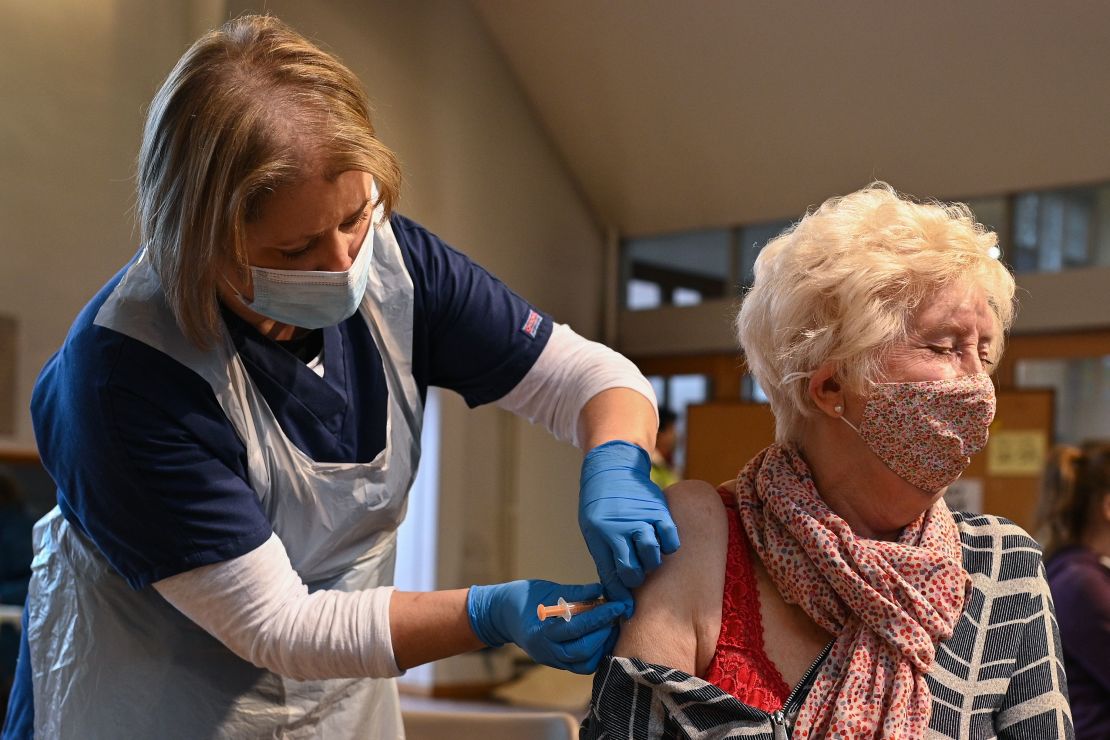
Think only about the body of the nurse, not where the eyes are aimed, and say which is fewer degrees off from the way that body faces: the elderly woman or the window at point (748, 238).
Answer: the elderly woman

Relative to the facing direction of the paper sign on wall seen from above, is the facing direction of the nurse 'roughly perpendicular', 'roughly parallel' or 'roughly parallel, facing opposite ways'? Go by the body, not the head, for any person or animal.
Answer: roughly perpendicular

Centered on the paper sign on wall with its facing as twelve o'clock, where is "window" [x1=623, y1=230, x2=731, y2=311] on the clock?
The window is roughly at 3 o'clock from the paper sign on wall.

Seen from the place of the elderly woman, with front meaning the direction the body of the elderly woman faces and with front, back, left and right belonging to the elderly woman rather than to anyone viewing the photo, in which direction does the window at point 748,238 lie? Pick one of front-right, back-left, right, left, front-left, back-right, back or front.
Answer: back-left

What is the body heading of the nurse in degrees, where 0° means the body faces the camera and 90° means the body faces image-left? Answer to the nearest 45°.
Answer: approximately 315°

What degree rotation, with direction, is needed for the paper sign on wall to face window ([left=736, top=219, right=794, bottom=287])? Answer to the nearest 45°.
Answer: approximately 90° to its right

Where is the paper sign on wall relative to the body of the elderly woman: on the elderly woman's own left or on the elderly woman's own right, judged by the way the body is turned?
on the elderly woman's own left
